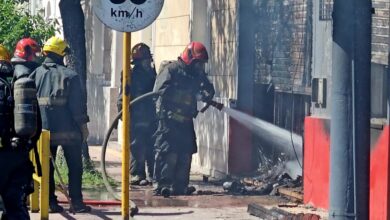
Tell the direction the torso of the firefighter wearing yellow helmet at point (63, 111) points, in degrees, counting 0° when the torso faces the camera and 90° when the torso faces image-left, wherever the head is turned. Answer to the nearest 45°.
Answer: approximately 225°

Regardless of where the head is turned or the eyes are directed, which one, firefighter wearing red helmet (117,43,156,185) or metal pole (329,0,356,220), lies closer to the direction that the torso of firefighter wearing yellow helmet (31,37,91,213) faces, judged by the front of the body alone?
the firefighter wearing red helmet

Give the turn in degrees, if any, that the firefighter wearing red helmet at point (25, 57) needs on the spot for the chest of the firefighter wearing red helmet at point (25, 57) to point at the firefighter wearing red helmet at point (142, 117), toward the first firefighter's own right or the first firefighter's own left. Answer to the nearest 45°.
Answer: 0° — they already face them

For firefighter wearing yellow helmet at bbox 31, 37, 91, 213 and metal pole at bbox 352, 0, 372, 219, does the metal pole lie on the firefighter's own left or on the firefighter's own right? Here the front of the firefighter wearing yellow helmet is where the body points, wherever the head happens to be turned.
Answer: on the firefighter's own right

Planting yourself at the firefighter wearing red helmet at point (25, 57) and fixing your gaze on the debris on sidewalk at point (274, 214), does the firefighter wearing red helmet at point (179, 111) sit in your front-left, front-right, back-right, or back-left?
front-left

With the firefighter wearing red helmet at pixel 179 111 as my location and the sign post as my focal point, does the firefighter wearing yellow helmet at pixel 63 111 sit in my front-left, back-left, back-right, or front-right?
front-right

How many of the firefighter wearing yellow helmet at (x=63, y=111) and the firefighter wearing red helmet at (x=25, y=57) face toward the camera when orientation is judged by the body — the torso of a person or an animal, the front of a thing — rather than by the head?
0

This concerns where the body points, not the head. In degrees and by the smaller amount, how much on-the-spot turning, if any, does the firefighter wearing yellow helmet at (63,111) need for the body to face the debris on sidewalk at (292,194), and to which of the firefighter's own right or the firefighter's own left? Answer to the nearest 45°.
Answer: approximately 45° to the firefighter's own right

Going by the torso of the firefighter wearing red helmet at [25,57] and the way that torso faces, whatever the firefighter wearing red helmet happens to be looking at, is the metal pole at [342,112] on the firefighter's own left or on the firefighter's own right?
on the firefighter's own right

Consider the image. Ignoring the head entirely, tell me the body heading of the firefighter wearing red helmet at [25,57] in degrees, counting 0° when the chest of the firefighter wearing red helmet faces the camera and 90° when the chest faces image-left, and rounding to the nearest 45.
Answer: approximately 225°
